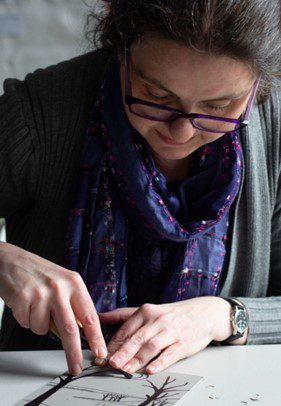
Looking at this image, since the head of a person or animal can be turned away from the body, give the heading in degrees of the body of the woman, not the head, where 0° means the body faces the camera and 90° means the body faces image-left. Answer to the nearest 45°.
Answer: approximately 0°
